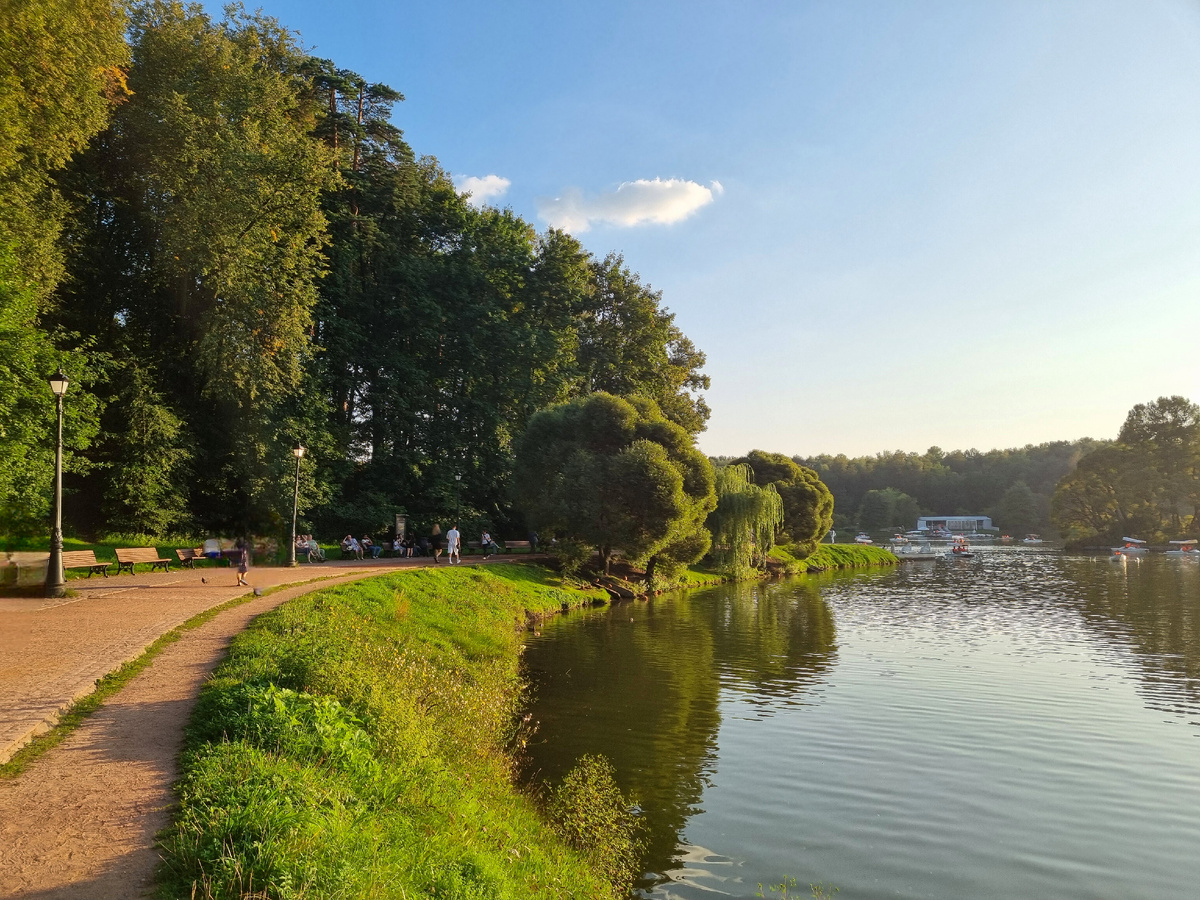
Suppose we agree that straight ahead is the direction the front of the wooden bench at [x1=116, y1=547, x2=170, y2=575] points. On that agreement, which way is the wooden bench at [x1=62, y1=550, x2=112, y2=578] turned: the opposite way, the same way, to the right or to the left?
the same way

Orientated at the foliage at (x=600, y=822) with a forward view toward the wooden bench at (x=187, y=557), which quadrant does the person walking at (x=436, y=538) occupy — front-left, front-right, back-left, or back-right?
front-right

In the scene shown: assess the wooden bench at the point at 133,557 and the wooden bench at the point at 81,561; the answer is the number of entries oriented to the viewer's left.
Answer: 0

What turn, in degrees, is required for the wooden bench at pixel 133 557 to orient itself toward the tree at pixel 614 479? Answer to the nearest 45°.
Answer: approximately 45° to its left

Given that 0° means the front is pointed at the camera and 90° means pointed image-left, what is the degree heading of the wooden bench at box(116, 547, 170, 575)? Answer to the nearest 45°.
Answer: approximately 315°

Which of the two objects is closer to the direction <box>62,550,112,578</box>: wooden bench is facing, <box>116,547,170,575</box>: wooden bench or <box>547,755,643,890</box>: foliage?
the foliage

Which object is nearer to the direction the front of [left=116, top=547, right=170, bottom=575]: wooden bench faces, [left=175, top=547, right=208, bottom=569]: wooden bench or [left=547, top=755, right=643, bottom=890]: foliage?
the foliage

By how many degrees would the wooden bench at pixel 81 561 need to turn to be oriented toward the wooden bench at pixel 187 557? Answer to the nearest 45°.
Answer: approximately 90° to its left

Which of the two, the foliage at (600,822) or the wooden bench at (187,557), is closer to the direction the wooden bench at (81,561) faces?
the foliage

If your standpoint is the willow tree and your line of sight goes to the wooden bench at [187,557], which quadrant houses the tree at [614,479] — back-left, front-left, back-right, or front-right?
front-left
